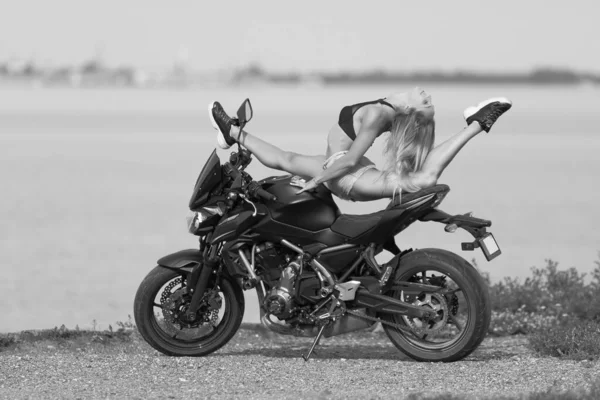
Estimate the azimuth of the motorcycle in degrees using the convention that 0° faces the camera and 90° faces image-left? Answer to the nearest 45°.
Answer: approximately 90°

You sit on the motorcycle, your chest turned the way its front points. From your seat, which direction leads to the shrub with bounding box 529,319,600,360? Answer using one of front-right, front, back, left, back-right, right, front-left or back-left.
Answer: back
